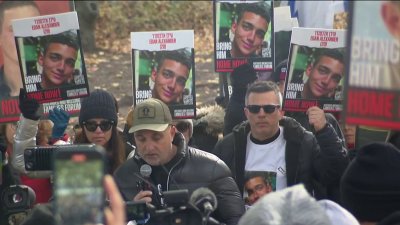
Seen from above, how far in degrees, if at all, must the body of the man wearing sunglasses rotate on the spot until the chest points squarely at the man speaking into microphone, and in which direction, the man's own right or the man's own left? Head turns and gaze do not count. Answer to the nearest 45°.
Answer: approximately 45° to the man's own right

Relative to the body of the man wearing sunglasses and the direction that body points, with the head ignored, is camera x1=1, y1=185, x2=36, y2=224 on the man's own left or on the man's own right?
on the man's own right

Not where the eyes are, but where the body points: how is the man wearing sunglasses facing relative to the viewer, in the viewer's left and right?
facing the viewer

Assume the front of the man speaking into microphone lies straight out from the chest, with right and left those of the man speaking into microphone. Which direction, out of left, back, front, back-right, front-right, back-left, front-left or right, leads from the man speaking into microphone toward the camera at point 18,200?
front-right

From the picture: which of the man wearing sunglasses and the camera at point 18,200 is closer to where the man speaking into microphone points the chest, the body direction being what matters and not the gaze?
the camera

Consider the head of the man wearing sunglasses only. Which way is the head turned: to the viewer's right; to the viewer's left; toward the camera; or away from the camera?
toward the camera

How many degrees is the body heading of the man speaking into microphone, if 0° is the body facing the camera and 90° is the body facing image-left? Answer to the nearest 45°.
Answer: approximately 45°

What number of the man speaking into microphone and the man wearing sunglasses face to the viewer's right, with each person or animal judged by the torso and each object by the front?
0
